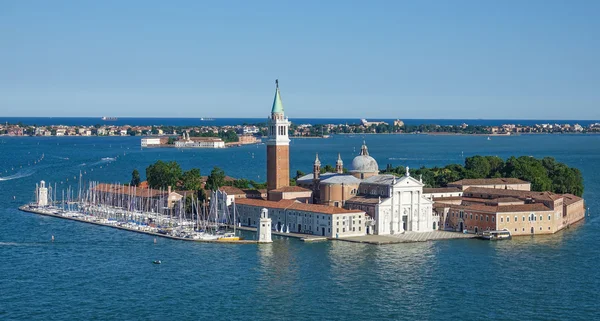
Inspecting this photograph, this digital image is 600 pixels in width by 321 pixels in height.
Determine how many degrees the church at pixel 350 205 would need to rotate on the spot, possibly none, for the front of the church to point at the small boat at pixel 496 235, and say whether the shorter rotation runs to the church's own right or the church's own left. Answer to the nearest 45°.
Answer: approximately 45° to the church's own left

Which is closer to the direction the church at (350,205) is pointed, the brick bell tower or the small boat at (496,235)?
the small boat

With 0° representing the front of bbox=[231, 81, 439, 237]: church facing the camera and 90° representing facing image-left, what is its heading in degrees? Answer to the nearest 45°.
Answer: approximately 315°

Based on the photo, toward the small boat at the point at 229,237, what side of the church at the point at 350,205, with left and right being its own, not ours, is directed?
right

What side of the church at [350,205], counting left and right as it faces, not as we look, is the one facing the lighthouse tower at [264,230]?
right
